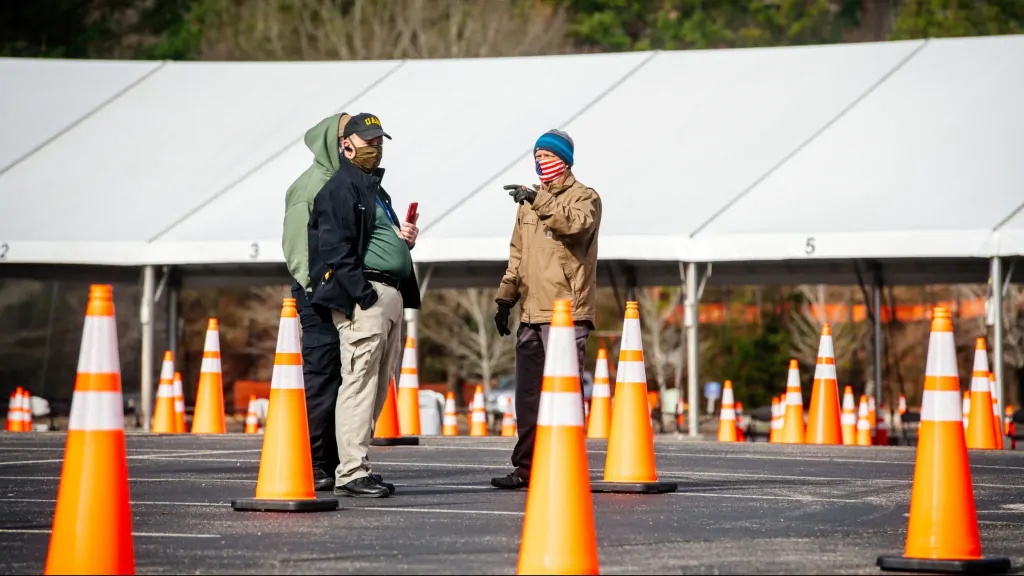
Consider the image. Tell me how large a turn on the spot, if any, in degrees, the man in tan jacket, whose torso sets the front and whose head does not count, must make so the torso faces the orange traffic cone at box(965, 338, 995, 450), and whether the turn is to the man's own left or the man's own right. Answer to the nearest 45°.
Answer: approximately 180°

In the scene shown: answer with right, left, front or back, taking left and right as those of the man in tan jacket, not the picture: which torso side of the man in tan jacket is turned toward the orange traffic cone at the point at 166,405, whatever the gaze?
right

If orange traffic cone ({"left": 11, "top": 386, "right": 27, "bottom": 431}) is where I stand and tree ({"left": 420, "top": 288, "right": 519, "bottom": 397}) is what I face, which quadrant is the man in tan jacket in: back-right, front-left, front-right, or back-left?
back-right

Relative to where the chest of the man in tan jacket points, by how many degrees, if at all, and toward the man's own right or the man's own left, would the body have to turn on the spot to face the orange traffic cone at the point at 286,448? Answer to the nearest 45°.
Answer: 0° — they already face it

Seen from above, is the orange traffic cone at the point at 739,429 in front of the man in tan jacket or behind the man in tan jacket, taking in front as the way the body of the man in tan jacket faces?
behind

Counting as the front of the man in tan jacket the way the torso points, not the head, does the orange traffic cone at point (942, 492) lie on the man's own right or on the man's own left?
on the man's own left

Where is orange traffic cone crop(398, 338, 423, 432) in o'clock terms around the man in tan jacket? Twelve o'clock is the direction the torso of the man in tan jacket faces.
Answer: The orange traffic cone is roughly at 4 o'clock from the man in tan jacket.

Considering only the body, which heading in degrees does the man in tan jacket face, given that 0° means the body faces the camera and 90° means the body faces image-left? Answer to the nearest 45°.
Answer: approximately 45°

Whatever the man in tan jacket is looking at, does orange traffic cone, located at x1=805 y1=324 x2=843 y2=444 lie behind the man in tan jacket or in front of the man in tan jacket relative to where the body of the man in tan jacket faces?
behind

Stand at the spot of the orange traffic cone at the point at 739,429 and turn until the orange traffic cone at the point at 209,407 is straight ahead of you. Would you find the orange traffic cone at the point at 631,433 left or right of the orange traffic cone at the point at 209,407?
left

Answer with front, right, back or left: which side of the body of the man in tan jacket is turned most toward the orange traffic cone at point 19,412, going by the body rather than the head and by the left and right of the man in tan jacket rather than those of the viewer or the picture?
right

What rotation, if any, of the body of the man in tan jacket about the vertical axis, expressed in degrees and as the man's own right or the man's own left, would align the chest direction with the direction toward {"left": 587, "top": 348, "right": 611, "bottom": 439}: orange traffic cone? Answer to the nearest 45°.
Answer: approximately 135° to the man's own right

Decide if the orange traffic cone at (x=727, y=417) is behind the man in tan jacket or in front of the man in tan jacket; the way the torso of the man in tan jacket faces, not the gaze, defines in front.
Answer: behind
